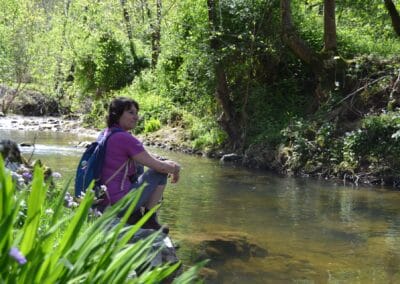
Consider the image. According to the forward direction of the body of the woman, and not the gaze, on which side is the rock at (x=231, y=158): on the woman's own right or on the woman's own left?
on the woman's own left

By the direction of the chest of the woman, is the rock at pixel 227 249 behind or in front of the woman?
in front

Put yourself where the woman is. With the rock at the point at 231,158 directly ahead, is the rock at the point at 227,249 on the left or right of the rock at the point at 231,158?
right

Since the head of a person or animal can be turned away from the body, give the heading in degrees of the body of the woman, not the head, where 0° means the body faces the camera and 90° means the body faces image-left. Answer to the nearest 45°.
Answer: approximately 270°

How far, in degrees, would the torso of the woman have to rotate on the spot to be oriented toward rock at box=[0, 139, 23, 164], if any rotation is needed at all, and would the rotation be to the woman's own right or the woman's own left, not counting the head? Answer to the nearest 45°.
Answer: approximately 135° to the woman's own left
